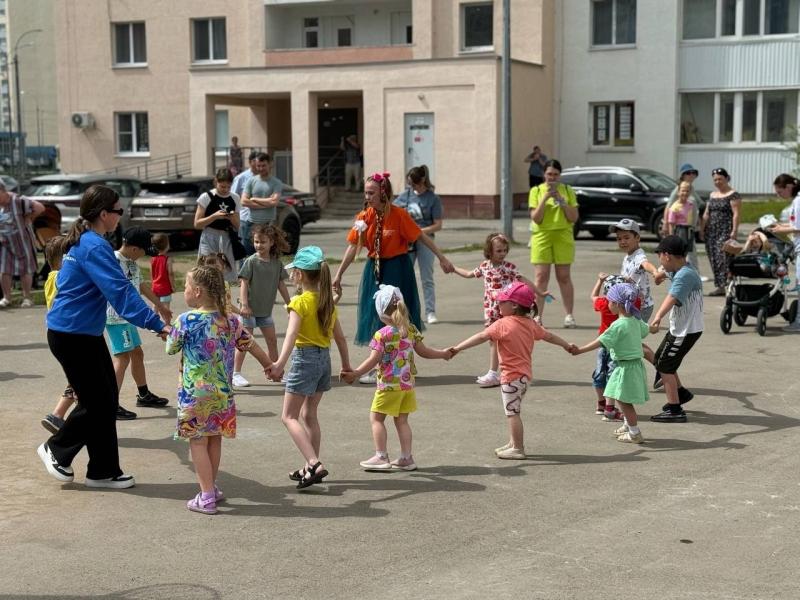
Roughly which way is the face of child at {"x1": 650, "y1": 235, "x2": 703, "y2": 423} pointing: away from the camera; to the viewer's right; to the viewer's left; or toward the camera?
to the viewer's left

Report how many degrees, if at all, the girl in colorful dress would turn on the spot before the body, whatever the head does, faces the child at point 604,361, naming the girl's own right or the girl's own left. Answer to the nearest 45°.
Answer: approximately 90° to the girl's own right

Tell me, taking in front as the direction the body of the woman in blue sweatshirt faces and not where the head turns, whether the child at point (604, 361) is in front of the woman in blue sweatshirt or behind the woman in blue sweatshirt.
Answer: in front

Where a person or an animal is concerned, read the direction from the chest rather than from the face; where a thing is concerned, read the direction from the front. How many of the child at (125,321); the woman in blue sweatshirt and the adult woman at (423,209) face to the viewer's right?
2

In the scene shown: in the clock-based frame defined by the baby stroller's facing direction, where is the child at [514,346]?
The child is roughly at 11 o'clock from the baby stroller.

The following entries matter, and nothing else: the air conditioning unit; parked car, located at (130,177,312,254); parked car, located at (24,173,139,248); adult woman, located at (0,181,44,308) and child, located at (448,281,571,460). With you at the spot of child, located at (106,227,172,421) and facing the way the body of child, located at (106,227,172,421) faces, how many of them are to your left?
4

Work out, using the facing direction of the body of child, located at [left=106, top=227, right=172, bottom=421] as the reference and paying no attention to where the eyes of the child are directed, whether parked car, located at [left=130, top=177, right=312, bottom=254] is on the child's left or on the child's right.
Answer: on the child's left

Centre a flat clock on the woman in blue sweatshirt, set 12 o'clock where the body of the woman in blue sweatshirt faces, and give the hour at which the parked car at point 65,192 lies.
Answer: The parked car is roughly at 9 o'clock from the woman in blue sweatshirt.

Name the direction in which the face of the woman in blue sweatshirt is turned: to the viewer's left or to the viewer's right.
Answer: to the viewer's right

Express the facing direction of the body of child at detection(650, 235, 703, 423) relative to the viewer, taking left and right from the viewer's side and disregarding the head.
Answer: facing to the left of the viewer

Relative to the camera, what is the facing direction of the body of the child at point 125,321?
to the viewer's right

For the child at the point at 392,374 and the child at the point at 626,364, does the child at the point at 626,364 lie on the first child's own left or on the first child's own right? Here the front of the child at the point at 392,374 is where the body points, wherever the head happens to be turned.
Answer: on the first child's own right

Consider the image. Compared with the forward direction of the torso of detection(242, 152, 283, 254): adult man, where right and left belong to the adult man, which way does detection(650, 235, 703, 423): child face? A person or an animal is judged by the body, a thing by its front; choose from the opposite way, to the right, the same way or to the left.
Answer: to the right

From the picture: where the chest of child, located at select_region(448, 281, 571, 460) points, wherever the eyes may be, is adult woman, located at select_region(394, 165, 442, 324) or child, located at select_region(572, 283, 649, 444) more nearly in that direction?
the adult woman

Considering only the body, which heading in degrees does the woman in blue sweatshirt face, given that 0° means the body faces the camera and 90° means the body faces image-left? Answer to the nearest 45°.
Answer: approximately 270°
